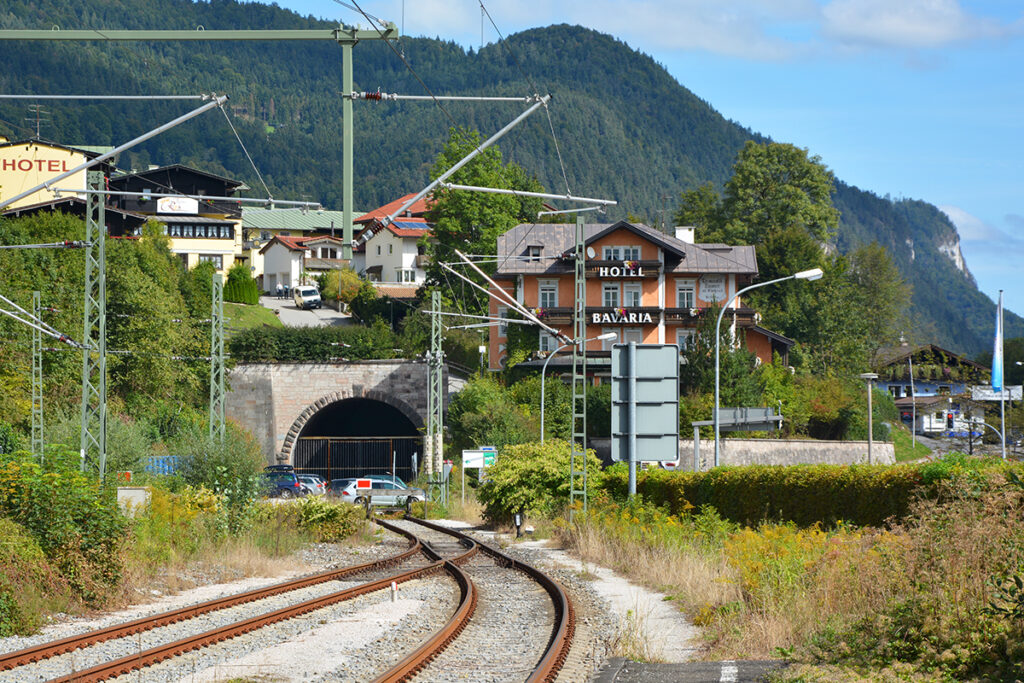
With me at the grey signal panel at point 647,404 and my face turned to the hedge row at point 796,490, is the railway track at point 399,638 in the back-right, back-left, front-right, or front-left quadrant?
back-right

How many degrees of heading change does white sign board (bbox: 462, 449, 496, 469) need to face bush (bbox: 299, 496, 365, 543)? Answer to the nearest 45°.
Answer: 0° — it already faces it

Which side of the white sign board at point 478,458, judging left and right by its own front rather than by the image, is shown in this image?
front

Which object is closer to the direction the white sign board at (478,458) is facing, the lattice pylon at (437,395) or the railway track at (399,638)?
the railway track

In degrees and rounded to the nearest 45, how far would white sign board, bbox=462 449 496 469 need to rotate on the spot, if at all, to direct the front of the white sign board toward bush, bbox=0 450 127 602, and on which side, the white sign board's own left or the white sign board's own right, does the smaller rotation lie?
0° — it already faces it

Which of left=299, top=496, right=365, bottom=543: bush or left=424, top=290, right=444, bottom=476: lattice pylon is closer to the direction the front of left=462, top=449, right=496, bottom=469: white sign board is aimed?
the bush

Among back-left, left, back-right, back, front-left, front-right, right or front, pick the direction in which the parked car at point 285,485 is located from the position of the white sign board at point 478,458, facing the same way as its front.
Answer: back-right

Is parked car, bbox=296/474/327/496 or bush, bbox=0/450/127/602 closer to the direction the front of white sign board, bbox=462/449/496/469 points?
the bush

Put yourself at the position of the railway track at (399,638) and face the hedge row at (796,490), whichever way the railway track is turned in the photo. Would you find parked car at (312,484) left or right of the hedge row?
left

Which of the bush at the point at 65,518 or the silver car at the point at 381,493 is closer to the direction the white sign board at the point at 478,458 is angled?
the bush

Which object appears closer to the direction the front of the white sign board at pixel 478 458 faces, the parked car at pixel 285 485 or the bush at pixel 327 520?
the bush

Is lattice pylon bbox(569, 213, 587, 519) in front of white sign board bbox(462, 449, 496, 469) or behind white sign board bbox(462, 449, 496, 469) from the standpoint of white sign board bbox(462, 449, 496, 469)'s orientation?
in front
